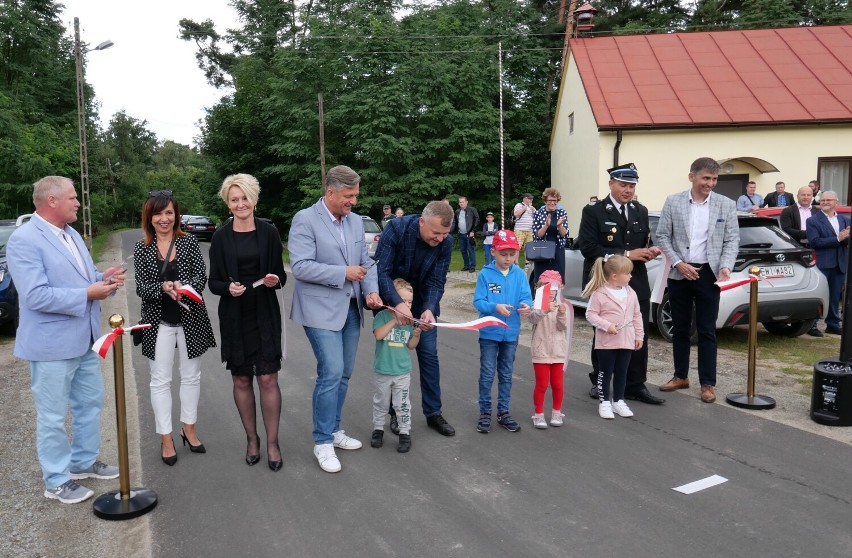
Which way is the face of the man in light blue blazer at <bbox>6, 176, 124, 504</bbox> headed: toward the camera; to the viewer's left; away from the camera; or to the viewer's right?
to the viewer's right

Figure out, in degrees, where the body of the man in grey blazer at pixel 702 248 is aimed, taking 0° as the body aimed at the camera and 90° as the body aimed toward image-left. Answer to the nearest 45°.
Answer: approximately 0°

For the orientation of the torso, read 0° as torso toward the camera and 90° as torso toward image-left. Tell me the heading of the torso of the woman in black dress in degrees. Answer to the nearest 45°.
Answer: approximately 0°

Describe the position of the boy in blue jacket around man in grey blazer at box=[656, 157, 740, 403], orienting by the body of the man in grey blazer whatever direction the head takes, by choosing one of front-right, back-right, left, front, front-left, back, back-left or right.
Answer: front-right
